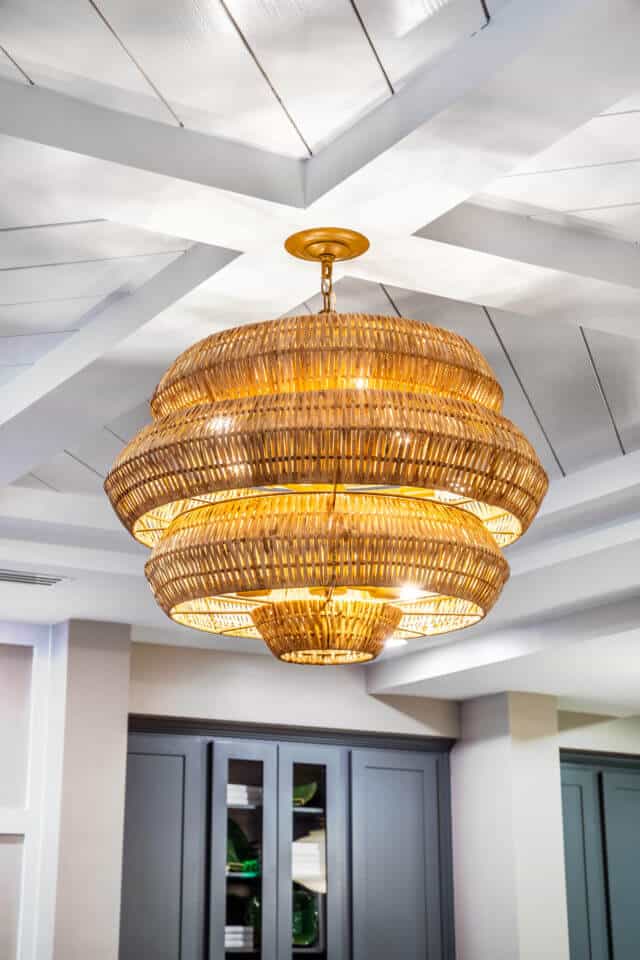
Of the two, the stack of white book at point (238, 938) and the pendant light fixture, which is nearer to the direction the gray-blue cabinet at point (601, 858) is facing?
the pendant light fixture

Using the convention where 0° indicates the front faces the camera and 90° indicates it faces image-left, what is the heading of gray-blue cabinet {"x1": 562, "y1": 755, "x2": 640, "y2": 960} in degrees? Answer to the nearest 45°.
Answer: approximately 0°

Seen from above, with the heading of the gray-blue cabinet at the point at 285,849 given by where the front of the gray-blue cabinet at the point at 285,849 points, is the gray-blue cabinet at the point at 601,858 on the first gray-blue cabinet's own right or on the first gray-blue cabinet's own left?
on the first gray-blue cabinet's own left

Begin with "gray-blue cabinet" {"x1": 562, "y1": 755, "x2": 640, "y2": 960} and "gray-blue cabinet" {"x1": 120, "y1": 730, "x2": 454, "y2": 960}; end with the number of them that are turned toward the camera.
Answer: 2

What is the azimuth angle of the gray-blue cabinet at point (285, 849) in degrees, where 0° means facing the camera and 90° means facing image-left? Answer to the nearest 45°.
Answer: approximately 0°

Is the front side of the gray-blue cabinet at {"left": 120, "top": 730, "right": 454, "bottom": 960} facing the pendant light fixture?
yes

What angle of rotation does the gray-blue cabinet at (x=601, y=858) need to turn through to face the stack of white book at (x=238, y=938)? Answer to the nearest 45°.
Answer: approximately 45° to its right

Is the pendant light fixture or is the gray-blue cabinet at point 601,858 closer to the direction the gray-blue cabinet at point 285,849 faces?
the pendant light fixture

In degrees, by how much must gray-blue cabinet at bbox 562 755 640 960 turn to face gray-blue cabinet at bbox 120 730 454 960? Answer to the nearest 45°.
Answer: approximately 45° to its right

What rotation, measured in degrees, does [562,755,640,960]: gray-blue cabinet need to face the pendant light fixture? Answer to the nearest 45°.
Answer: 0° — it already faces it
